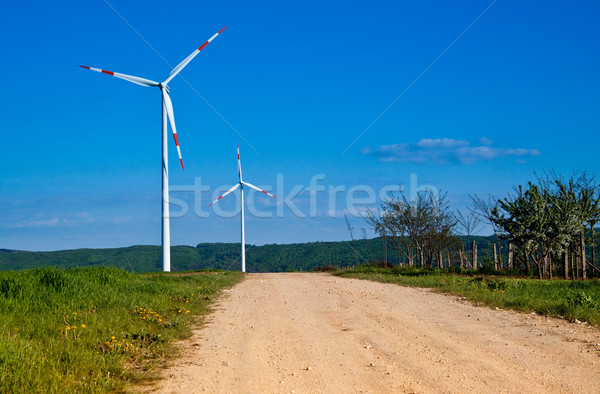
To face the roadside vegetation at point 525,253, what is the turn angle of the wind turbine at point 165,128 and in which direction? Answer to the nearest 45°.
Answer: approximately 90° to its left

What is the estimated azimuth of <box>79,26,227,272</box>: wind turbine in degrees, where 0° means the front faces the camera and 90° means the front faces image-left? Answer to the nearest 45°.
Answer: approximately 0°
